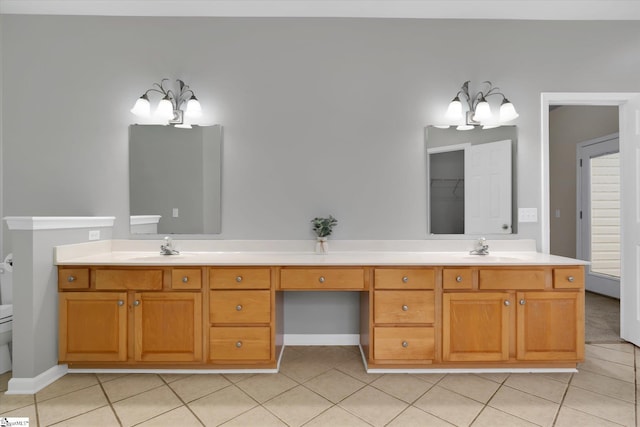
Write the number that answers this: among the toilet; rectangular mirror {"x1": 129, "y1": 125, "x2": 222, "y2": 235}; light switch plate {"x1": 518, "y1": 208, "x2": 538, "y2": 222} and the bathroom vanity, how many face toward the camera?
4

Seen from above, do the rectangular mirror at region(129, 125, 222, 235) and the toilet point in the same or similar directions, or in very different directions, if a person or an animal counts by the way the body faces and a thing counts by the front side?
same or similar directions

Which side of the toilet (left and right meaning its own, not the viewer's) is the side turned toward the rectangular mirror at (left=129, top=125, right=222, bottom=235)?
left

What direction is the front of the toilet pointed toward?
toward the camera

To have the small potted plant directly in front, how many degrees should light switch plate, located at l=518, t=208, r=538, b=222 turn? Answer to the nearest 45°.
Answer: approximately 45° to its right

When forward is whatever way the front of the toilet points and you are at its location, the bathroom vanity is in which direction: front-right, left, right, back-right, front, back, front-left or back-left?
front-left

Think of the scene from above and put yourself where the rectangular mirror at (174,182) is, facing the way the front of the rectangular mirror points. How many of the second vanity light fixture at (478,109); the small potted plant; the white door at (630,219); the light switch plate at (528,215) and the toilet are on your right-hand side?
1

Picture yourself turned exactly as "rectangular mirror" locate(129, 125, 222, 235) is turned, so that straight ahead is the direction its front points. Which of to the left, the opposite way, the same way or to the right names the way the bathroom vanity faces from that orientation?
the same way

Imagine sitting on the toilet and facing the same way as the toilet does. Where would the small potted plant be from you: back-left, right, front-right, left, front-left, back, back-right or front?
front-left

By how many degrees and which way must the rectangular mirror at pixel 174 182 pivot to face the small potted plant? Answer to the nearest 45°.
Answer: approximately 45° to its left

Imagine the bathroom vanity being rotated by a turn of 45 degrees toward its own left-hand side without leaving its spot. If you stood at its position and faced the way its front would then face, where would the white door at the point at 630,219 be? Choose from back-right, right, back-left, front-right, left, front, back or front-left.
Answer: front-left

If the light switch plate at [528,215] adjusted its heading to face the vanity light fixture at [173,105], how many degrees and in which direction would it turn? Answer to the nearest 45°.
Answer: approximately 45° to its right

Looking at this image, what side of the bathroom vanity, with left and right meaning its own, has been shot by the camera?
front

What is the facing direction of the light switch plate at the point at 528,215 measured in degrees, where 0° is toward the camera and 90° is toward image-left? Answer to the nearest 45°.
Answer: approximately 0°

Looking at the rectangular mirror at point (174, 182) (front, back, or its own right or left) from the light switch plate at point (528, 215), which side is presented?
left

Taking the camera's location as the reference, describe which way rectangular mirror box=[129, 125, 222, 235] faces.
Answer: facing the viewer
